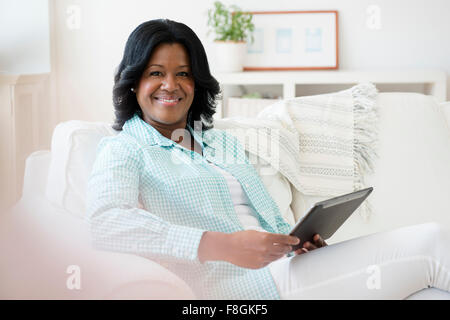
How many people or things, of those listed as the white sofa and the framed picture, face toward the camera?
2

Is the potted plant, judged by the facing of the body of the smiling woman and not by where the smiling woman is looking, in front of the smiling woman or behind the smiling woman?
behind

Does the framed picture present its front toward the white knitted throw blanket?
yes

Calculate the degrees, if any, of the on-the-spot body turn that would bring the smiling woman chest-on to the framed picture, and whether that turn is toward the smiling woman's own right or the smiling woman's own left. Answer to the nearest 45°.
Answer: approximately 135° to the smiling woman's own left

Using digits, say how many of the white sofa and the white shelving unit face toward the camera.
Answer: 2

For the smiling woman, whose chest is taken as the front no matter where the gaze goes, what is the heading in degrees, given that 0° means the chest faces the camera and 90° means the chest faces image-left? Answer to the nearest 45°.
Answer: approximately 315°
